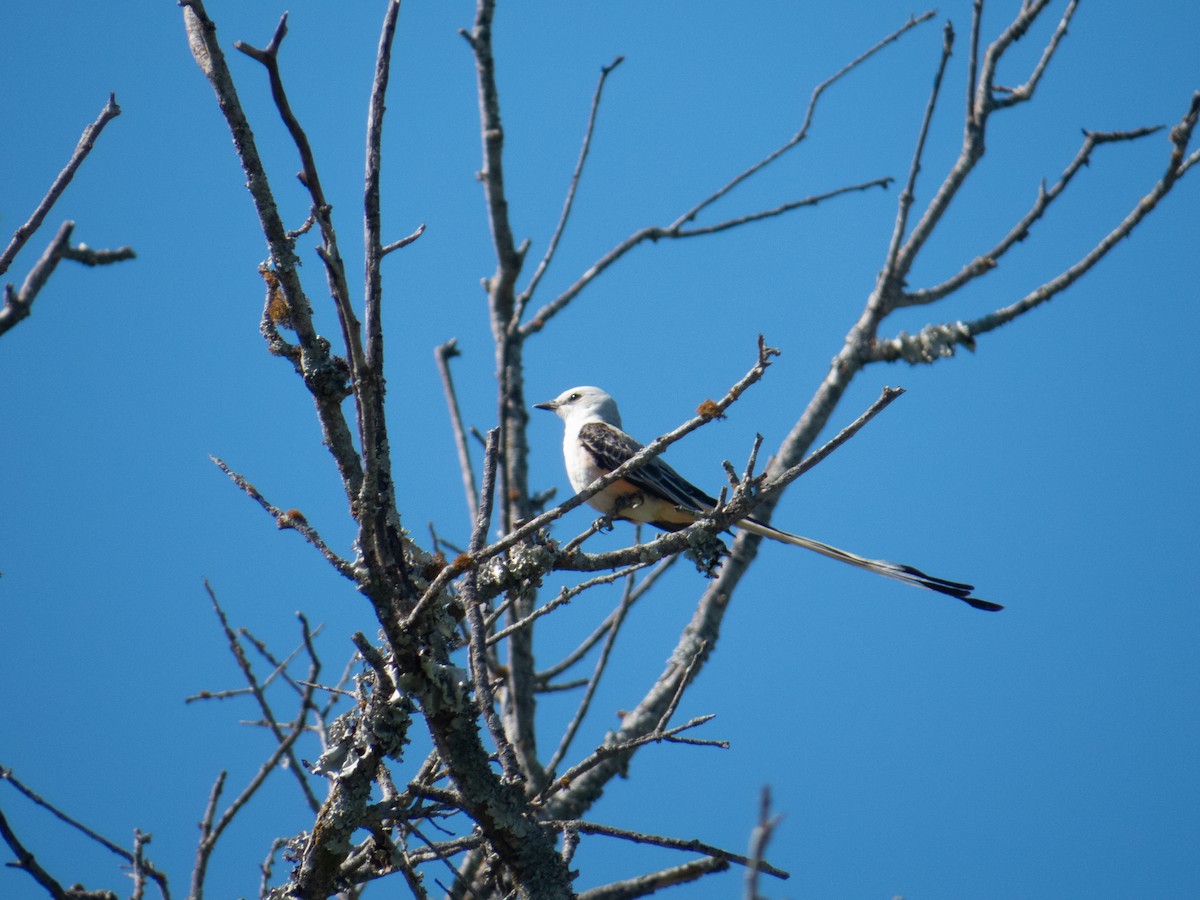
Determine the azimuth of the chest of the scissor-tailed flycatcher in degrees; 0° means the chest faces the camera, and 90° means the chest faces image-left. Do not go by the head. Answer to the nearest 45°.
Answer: approximately 90°
